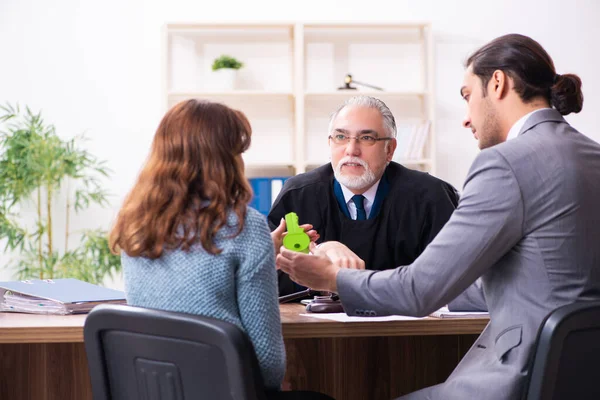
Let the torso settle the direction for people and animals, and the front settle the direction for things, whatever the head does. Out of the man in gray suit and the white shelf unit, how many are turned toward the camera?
1

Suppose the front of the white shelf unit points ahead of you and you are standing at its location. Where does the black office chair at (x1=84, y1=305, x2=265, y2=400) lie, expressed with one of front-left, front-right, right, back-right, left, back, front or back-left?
front

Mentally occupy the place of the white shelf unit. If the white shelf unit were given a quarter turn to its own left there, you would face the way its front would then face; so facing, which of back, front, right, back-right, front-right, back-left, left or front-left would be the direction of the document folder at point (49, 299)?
right

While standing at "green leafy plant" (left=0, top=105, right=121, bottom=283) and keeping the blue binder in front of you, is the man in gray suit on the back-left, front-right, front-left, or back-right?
front-right

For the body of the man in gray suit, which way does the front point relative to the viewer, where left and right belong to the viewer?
facing away from the viewer and to the left of the viewer

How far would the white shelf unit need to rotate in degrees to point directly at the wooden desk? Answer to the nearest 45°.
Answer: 0° — it already faces it

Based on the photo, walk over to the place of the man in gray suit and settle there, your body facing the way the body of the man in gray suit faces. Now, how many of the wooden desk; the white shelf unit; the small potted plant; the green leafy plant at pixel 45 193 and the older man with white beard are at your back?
0

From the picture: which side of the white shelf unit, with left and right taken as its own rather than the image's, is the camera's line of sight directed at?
front

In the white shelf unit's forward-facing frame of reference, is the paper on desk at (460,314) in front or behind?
in front

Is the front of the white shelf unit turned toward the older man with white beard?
yes

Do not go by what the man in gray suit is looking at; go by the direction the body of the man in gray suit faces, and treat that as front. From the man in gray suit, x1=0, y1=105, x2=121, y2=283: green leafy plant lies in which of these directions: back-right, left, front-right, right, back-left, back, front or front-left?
front

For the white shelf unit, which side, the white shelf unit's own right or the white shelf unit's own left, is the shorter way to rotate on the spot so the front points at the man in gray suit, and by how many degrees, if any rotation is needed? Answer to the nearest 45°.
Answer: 0° — it already faces them

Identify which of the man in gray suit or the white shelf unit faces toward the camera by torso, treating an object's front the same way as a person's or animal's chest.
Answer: the white shelf unit

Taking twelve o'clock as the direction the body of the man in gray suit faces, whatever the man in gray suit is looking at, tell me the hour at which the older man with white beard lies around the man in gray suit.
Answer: The older man with white beard is roughly at 1 o'clock from the man in gray suit.

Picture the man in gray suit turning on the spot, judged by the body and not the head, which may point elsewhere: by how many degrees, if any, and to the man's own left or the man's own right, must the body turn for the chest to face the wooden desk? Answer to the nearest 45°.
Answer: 0° — they already face it

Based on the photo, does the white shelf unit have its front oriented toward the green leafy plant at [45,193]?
no
